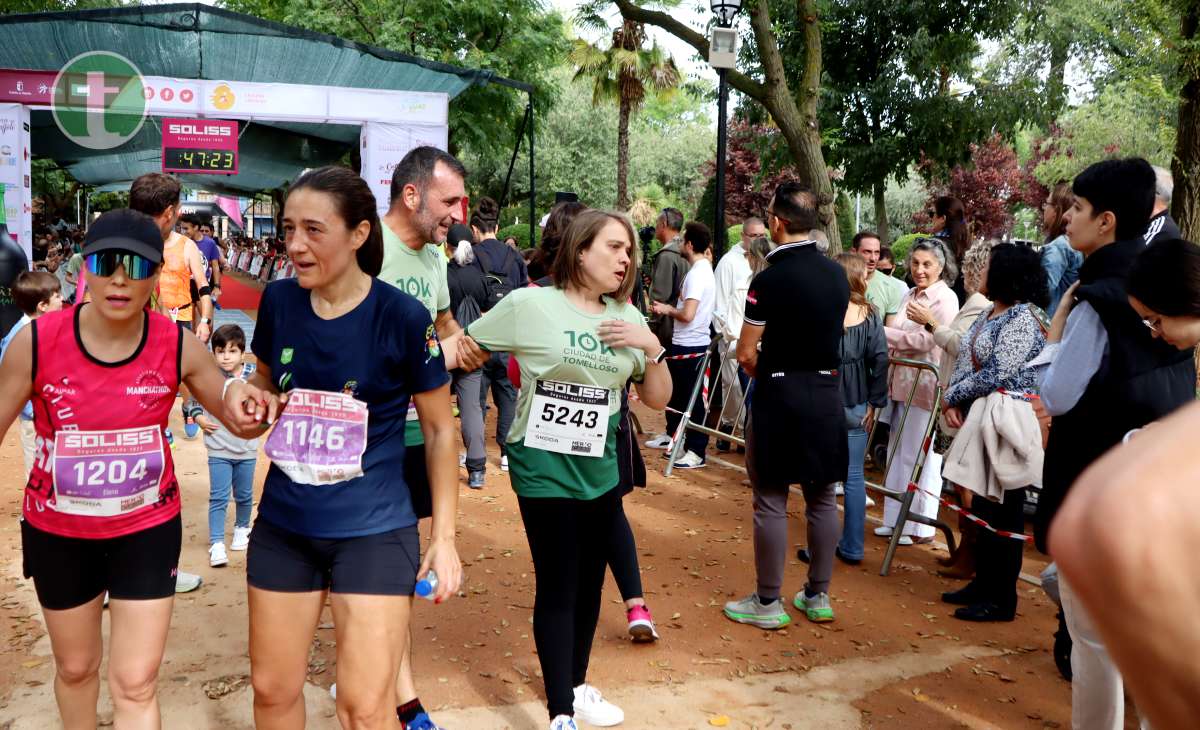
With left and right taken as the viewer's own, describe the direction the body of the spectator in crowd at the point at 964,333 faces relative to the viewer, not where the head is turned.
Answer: facing to the left of the viewer

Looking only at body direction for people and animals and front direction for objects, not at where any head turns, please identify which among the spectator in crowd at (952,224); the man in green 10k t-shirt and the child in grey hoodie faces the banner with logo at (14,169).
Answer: the spectator in crowd

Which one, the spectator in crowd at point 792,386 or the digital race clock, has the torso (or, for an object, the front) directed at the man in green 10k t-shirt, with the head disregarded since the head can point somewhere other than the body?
the digital race clock

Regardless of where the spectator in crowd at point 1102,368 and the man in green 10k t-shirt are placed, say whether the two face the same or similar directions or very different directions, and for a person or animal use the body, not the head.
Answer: very different directions

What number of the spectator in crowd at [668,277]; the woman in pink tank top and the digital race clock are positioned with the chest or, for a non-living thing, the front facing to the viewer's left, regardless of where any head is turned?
1

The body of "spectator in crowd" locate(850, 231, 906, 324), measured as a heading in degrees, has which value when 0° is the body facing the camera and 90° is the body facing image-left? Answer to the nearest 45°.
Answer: approximately 45°

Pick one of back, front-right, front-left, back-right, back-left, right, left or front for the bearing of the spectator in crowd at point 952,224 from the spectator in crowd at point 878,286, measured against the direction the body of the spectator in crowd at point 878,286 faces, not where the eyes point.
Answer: back

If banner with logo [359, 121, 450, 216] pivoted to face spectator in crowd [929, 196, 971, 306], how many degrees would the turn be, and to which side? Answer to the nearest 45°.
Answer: approximately 45° to its left

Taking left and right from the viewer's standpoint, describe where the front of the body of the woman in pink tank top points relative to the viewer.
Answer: facing the viewer

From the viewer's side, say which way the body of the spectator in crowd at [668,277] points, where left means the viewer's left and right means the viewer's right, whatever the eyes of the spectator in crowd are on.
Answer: facing to the left of the viewer

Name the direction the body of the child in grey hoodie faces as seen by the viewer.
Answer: toward the camera

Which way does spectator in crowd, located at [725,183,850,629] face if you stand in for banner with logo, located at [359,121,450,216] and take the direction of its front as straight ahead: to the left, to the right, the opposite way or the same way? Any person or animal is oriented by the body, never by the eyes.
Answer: the opposite way

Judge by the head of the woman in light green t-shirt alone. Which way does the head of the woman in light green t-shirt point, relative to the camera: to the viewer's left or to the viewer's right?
to the viewer's right

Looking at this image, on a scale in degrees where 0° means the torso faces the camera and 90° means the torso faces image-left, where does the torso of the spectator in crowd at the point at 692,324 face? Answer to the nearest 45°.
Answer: approximately 90°

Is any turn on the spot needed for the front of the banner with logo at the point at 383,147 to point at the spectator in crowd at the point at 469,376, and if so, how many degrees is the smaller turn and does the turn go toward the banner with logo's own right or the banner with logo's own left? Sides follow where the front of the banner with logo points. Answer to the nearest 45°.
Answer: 0° — it already faces them

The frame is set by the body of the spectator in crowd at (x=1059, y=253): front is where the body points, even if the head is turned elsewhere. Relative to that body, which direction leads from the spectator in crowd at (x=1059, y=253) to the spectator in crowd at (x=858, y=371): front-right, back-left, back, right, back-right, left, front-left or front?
front-left

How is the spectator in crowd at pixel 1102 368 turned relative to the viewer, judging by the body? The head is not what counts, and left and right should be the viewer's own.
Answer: facing to the left of the viewer
